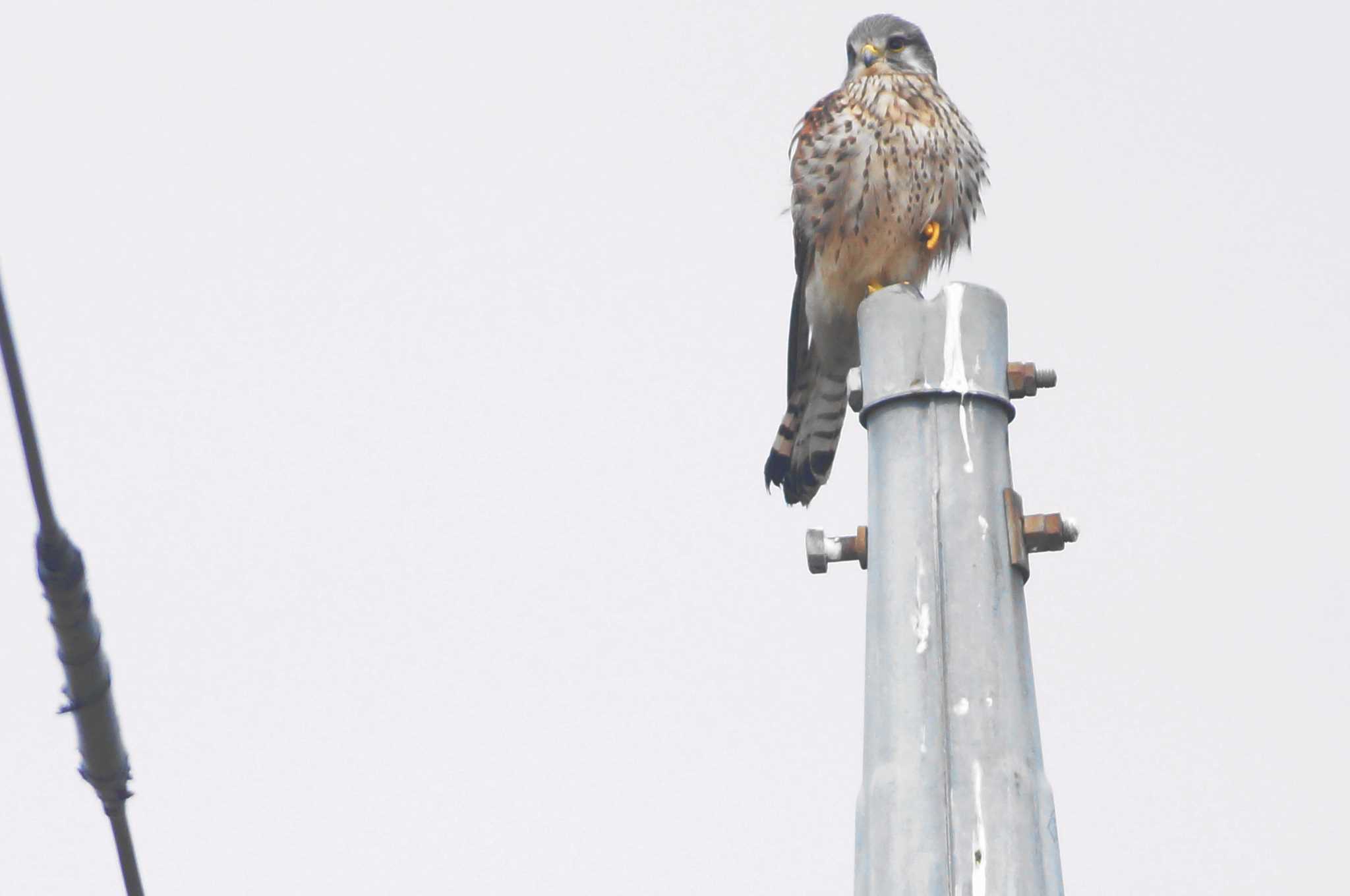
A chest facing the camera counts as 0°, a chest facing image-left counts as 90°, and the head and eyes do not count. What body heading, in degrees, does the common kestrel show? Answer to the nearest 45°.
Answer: approximately 315°
